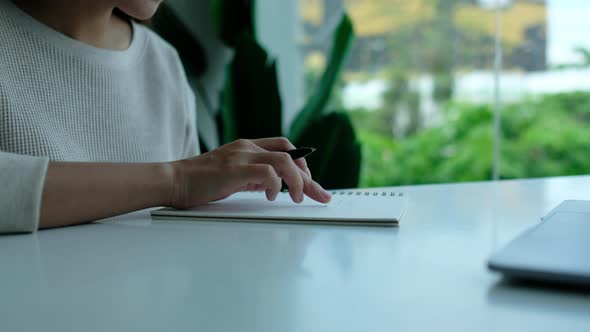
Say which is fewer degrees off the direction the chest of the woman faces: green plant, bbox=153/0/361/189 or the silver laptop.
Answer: the silver laptop

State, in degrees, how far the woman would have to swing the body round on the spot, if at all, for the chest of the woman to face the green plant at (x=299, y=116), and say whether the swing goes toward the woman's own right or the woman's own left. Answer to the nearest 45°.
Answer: approximately 90° to the woman's own left

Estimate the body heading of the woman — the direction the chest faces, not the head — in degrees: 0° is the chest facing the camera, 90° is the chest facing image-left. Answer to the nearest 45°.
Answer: approximately 315°

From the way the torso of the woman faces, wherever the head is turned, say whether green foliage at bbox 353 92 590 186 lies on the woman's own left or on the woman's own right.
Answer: on the woman's own left

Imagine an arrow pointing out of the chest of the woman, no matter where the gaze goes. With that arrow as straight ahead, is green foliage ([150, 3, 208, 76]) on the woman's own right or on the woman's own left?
on the woman's own left

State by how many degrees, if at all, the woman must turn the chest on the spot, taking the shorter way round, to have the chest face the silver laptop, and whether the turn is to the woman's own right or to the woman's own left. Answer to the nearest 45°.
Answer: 0° — they already face it
